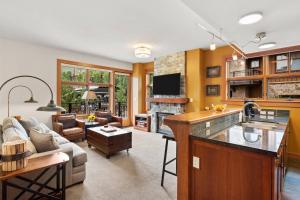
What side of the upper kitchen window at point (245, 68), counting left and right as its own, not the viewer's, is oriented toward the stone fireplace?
right

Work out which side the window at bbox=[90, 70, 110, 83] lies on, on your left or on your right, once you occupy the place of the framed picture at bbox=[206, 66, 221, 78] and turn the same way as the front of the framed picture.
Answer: on your right

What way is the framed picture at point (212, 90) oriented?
toward the camera

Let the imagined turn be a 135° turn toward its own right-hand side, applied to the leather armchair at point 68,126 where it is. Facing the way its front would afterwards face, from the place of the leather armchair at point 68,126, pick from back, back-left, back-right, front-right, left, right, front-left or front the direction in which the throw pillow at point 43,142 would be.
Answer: left

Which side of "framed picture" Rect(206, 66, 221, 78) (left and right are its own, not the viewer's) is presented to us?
front

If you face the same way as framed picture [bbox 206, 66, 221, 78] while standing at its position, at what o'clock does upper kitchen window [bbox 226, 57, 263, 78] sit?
The upper kitchen window is roughly at 10 o'clock from the framed picture.

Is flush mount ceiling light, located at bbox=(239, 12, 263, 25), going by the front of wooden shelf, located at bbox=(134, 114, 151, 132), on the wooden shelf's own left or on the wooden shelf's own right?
on the wooden shelf's own left

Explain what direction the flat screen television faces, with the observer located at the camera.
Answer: facing the viewer and to the left of the viewer

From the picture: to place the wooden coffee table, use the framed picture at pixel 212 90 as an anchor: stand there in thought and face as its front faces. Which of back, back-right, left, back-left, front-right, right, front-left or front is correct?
front-right

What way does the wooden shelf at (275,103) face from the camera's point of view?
toward the camera

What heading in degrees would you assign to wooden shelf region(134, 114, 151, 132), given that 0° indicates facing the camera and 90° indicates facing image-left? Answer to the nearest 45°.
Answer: approximately 45°

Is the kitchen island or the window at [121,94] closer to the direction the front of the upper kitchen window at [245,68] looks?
the kitchen island

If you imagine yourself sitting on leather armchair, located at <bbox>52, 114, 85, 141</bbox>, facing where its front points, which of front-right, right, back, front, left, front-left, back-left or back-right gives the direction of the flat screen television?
front-left

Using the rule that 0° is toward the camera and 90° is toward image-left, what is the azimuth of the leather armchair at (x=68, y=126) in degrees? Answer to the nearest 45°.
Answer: approximately 315°

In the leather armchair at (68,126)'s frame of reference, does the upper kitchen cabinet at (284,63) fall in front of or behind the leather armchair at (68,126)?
in front
